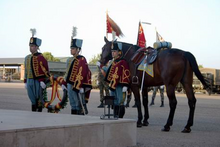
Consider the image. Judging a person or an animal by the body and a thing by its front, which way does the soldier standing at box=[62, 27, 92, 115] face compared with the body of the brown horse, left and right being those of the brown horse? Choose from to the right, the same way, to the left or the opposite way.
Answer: to the left

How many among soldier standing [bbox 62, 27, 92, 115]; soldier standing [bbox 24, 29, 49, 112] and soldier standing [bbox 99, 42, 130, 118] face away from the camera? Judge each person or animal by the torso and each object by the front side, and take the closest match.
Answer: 0

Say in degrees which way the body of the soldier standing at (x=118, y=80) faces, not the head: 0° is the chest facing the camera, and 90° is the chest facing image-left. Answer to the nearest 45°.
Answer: approximately 45°

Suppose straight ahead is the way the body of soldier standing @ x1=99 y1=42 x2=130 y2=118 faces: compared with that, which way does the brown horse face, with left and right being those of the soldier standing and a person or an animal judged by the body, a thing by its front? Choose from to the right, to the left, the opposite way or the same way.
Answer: to the right

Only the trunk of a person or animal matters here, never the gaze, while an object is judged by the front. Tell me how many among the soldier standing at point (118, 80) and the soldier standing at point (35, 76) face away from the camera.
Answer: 0

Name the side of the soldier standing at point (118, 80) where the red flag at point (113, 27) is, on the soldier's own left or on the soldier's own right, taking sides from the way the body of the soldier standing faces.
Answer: on the soldier's own right

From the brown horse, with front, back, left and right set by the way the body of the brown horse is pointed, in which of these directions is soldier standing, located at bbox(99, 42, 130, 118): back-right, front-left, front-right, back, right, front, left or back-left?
front-left

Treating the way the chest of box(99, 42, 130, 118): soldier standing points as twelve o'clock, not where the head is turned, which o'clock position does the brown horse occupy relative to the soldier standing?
The brown horse is roughly at 8 o'clock from the soldier standing.

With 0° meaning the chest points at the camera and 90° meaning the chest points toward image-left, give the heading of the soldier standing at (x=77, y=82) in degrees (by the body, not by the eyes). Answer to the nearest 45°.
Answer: approximately 45°

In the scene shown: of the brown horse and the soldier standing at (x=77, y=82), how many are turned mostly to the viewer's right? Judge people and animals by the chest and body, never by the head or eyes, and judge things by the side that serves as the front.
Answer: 0

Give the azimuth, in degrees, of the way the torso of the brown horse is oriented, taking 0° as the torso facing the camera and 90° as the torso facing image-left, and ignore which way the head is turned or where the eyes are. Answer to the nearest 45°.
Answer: approximately 135°

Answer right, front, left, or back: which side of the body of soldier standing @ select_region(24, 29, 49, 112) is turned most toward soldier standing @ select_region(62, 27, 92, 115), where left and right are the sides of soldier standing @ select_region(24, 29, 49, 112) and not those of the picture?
left

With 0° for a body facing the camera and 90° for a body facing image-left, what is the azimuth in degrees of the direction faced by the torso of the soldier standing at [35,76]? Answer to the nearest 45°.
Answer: approximately 45°
